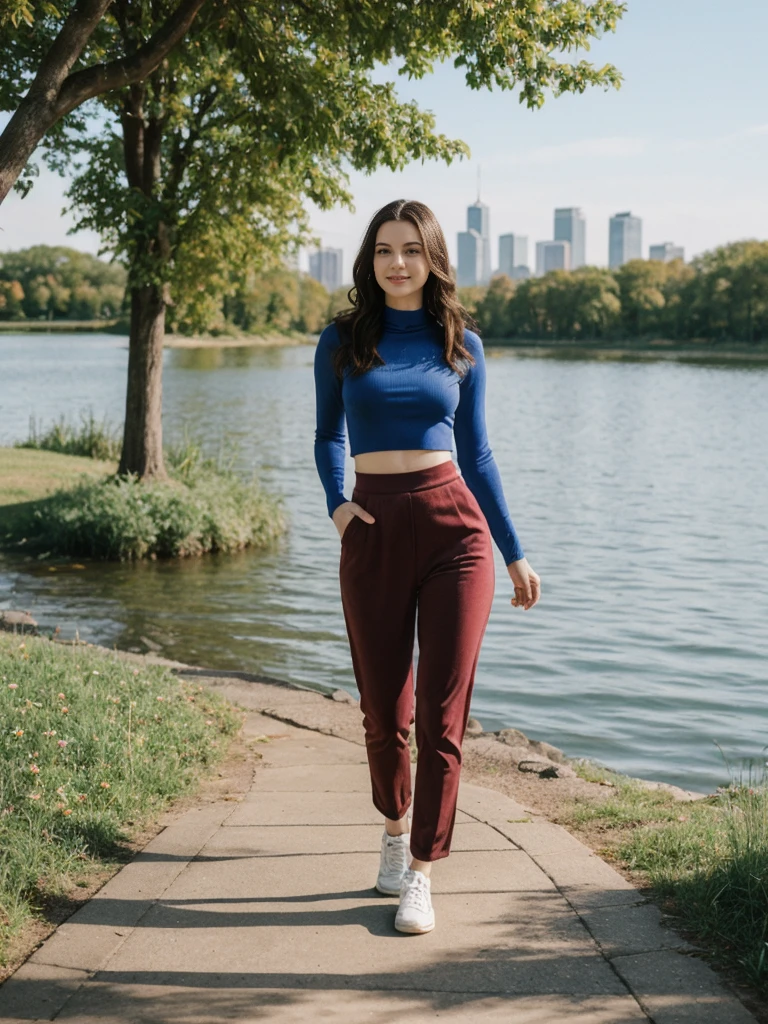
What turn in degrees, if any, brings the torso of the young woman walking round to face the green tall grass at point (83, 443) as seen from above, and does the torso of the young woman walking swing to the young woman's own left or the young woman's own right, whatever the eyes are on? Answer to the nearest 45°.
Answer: approximately 180°

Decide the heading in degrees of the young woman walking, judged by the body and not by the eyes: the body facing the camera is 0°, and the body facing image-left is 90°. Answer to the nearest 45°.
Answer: approximately 0°

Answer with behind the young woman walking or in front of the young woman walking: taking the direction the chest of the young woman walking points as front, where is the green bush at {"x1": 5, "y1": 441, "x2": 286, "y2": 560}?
behind
